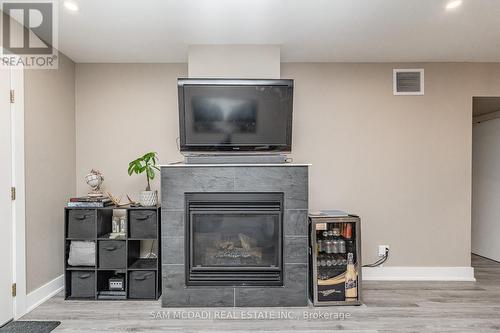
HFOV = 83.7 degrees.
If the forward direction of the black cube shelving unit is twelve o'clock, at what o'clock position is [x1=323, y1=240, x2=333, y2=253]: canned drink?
The canned drink is roughly at 10 o'clock from the black cube shelving unit.

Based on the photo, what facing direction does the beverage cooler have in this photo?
toward the camera

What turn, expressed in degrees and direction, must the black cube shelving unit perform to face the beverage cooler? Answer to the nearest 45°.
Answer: approximately 45° to its left

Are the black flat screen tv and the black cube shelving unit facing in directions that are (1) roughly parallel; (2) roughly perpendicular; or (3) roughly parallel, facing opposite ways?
roughly parallel

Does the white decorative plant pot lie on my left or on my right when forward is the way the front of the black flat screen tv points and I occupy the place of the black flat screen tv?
on my right

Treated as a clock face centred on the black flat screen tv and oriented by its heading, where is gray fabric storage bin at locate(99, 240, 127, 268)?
The gray fabric storage bin is roughly at 3 o'clock from the black flat screen tv.

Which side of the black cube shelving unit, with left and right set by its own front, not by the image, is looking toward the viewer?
front

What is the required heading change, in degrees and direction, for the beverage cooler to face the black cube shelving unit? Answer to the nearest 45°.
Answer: approximately 90° to its right

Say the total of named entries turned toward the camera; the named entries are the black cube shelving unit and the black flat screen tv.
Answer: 2

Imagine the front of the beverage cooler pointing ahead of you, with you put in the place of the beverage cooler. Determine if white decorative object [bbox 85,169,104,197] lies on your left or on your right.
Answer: on your right

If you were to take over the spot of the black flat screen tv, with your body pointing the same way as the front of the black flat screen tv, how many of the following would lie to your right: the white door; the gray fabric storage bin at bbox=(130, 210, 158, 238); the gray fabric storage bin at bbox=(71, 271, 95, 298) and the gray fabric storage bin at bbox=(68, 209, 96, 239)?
4

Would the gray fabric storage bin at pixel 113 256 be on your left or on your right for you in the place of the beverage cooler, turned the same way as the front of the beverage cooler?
on your right

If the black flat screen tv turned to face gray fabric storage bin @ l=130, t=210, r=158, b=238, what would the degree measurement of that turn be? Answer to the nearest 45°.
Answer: approximately 90° to its right
